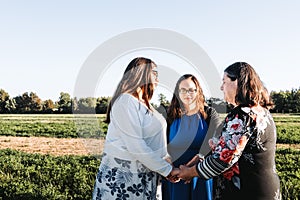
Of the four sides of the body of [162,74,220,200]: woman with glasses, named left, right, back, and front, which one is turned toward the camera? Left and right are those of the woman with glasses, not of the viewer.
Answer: front

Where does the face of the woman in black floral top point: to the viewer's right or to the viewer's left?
to the viewer's left

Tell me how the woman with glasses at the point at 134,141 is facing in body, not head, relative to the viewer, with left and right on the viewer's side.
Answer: facing to the right of the viewer

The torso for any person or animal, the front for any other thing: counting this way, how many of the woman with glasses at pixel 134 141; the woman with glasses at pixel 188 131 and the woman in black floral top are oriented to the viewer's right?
1

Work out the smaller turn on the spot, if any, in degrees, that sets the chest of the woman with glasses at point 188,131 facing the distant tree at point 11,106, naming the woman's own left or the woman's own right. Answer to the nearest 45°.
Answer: approximately 135° to the woman's own right

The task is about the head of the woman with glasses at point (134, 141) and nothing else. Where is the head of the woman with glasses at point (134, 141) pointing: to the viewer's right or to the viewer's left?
to the viewer's right

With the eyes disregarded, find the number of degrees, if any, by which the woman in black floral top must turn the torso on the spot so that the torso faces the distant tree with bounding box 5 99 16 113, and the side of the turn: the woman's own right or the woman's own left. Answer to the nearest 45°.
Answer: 0° — they already face it

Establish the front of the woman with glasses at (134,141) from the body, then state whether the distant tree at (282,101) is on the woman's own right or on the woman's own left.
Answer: on the woman's own left

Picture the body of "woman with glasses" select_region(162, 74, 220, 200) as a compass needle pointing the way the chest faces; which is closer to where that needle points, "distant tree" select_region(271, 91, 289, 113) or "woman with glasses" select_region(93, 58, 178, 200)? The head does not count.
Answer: the woman with glasses

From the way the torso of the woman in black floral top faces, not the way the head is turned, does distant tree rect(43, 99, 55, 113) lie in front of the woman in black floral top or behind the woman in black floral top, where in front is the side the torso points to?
in front

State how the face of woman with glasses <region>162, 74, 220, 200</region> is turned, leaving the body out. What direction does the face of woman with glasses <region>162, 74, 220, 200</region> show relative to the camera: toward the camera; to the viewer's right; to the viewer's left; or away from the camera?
toward the camera

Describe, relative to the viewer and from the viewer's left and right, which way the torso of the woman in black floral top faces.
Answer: facing away from the viewer and to the left of the viewer

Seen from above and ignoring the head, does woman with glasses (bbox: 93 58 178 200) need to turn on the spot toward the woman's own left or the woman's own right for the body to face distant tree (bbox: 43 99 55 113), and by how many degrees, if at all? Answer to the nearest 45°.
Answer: approximately 90° to the woman's own left

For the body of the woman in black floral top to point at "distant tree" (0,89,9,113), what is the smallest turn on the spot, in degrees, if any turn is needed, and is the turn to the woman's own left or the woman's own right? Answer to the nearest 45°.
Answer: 0° — they already face it

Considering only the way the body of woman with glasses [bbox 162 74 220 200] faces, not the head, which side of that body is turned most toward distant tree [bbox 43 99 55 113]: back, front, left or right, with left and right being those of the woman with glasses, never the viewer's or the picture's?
back

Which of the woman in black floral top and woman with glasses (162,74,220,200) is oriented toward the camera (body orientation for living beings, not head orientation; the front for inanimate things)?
the woman with glasses

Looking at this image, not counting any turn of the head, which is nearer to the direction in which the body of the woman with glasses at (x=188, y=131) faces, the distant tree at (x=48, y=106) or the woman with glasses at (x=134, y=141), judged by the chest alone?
the woman with glasses

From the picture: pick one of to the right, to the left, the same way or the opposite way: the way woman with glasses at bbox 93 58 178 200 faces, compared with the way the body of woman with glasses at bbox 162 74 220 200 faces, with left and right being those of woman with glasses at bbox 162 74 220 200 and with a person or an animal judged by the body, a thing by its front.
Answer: to the left
